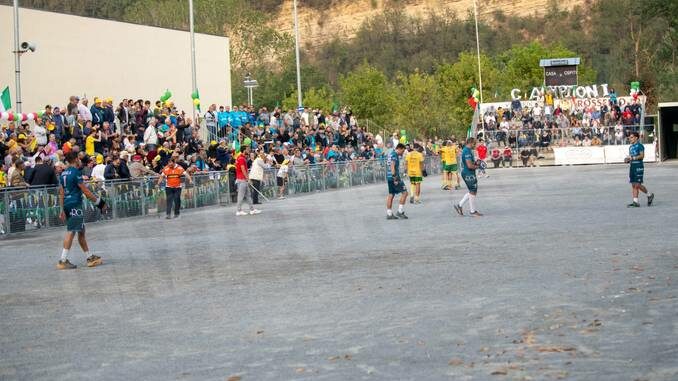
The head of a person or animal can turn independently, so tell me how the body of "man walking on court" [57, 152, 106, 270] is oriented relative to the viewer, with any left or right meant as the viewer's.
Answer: facing away from the viewer and to the right of the viewer

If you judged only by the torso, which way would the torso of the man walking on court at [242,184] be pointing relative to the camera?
to the viewer's right

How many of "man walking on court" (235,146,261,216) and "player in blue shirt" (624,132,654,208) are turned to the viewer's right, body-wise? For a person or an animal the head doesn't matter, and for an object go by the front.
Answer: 1

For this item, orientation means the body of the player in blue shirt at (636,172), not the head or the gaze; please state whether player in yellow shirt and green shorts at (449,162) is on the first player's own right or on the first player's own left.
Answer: on the first player's own right
